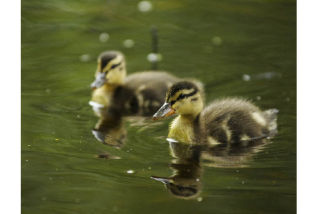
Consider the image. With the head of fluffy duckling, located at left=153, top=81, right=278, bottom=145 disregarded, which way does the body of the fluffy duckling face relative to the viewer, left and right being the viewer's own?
facing to the left of the viewer

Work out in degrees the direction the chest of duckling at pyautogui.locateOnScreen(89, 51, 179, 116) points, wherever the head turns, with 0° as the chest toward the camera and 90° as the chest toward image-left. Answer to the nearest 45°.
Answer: approximately 45°

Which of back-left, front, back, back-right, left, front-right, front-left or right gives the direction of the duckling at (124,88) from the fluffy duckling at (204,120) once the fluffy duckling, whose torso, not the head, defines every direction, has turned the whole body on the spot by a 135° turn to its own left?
back
